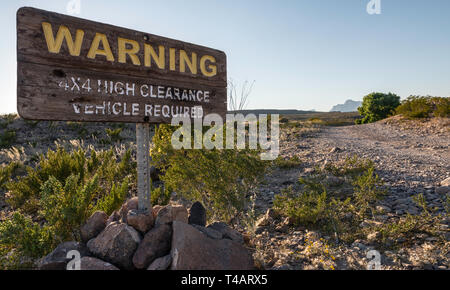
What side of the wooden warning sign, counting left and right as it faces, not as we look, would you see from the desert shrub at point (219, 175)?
left

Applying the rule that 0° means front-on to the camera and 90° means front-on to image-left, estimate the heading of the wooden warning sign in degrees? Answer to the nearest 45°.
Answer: approximately 315°

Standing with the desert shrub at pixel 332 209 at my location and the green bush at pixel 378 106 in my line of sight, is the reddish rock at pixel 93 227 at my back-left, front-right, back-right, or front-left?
back-left
